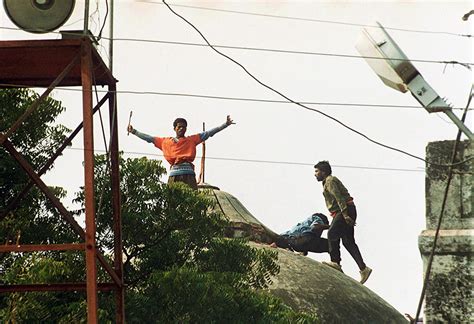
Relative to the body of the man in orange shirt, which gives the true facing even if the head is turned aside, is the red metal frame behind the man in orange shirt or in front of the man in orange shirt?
in front

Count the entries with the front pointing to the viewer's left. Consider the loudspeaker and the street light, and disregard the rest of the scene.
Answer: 1

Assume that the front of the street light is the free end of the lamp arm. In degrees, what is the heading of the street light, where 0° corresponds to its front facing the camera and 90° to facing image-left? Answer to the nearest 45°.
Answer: approximately 90°

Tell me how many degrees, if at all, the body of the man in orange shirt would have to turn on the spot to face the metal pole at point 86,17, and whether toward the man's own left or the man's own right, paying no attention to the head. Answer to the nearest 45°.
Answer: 0° — they already face it

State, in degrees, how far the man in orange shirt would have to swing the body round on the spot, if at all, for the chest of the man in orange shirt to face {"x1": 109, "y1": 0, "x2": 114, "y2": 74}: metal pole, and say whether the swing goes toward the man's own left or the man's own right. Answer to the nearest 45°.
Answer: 0° — they already face it

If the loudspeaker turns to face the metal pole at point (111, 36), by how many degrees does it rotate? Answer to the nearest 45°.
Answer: approximately 90° to its left

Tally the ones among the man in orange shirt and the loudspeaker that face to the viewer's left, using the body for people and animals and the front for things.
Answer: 0
